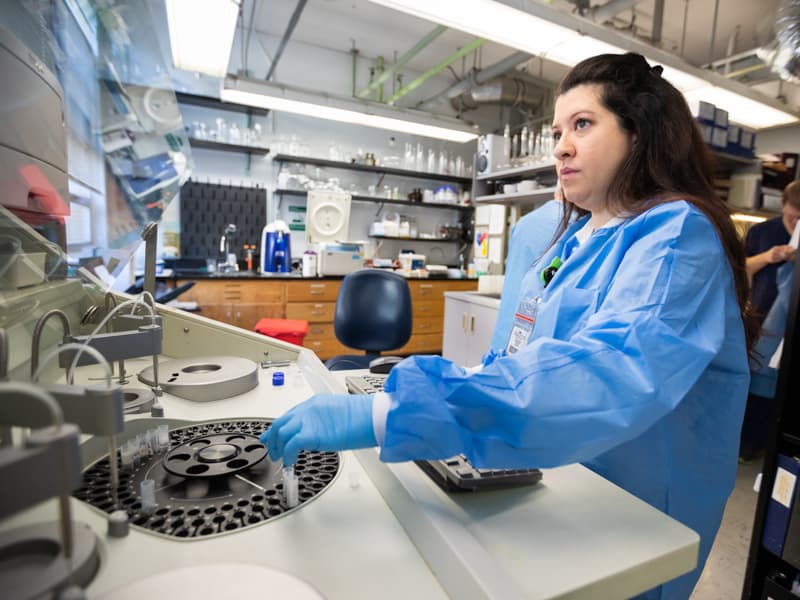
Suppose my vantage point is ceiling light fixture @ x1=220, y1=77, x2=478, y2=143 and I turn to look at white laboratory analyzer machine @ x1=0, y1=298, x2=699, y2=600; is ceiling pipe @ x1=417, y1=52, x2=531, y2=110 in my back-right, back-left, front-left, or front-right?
back-left

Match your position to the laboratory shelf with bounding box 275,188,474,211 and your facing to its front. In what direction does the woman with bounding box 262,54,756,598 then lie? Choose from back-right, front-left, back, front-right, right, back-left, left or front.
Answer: front

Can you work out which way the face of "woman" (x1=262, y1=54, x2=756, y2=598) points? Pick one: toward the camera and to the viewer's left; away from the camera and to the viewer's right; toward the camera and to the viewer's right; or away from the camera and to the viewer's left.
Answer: toward the camera and to the viewer's left

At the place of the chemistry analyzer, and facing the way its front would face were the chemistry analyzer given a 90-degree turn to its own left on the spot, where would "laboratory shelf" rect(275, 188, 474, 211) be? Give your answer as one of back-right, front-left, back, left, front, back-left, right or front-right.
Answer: front

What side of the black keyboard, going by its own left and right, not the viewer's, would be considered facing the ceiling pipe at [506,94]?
left

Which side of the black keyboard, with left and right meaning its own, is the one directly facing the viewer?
right

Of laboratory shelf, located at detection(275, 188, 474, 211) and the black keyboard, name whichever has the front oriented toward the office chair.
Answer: the laboratory shelf

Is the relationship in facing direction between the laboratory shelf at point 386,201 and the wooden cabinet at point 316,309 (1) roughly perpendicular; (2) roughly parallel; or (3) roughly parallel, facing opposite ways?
roughly parallel

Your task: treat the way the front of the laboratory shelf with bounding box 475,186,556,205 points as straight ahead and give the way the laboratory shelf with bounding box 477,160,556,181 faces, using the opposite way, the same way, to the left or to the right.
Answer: the same way

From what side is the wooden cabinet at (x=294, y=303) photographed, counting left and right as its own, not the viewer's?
front

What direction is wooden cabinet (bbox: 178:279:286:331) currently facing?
toward the camera

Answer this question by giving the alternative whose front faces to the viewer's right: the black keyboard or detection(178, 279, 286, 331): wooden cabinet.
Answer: the black keyboard

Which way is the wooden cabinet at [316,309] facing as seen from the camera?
toward the camera

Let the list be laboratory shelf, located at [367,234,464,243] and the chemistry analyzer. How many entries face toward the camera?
1

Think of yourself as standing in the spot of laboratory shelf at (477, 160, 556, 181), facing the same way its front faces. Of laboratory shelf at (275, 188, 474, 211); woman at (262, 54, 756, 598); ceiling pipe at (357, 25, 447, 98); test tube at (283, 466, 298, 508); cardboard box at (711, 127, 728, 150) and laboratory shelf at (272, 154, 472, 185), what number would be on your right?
3

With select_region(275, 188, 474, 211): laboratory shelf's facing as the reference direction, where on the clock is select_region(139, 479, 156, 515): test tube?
The test tube is roughly at 12 o'clock from the laboratory shelf.
